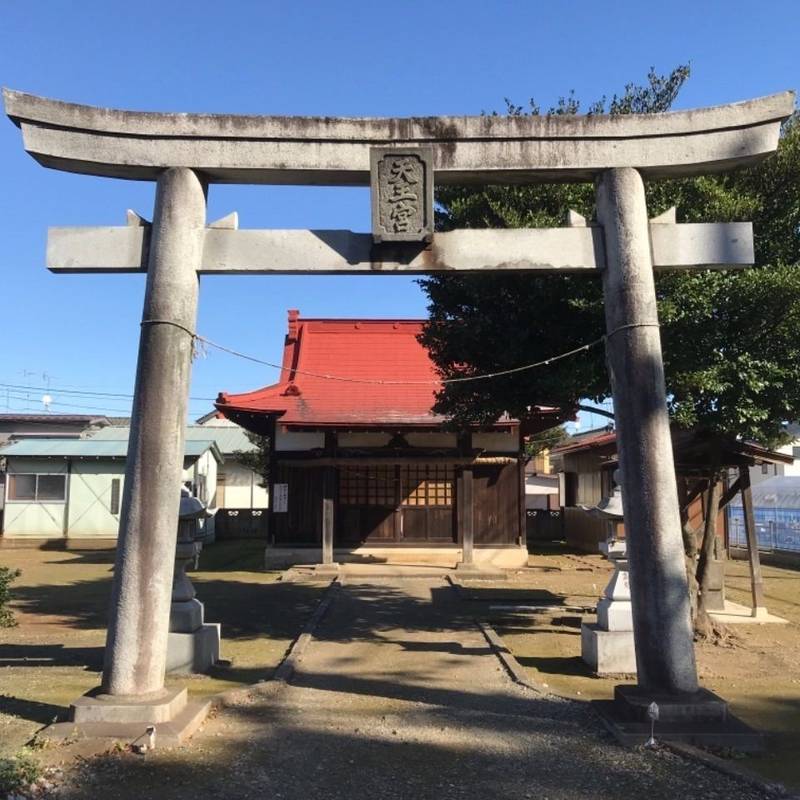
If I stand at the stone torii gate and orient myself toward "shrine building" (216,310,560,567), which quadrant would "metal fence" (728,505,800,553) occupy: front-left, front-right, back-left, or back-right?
front-right

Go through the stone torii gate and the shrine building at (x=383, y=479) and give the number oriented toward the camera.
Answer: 2

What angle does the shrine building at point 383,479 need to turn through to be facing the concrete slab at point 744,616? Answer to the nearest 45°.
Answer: approximately 45° to its left

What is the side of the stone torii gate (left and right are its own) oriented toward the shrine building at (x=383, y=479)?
back

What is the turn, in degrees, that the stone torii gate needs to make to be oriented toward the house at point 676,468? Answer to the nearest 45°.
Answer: approximately 135° to its left

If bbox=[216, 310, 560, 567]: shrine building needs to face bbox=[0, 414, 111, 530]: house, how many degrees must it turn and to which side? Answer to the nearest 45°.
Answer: approximately 135° to its right

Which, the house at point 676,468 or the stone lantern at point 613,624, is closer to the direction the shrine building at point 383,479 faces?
the stone lantern

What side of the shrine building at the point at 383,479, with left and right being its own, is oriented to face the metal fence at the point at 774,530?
left

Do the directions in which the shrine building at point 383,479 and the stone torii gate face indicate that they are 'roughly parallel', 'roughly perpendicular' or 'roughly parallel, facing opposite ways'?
roughly parallel

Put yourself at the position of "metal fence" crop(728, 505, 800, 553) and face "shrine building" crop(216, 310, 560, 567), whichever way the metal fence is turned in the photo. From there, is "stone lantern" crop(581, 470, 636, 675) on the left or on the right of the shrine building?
left

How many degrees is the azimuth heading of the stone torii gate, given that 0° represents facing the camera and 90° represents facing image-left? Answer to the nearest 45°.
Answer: approximately 0°

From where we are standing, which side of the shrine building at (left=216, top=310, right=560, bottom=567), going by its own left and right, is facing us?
front
